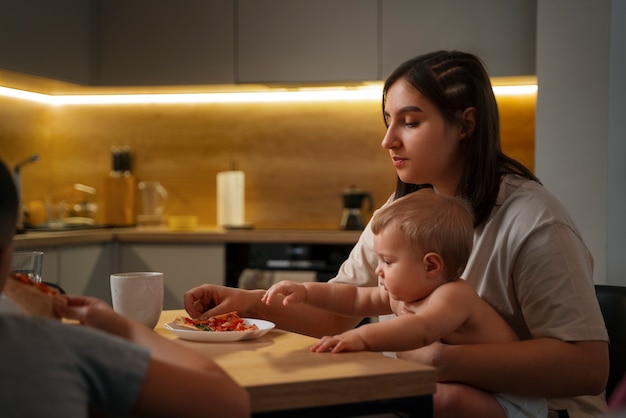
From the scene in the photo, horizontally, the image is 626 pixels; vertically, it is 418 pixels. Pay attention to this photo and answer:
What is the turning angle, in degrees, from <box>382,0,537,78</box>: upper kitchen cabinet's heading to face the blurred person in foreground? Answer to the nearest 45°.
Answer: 0° — it already faces them

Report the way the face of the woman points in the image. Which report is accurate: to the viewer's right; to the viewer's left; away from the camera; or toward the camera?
to the viewer's left

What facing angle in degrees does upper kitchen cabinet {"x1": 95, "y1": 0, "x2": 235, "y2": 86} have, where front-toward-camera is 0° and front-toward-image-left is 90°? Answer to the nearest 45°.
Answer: approximately 0°

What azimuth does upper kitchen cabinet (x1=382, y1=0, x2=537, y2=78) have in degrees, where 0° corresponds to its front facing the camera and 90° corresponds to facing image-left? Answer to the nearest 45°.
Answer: approximately 0°

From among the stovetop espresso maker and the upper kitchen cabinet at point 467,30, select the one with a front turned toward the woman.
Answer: the upper kitchen cabinet

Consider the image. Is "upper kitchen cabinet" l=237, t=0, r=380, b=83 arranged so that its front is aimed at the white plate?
yes

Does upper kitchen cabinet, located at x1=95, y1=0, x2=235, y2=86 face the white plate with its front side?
yes
